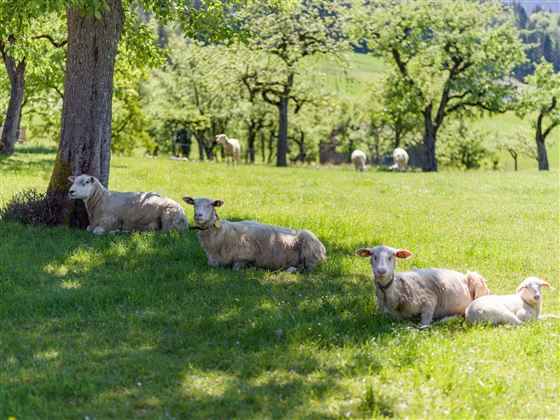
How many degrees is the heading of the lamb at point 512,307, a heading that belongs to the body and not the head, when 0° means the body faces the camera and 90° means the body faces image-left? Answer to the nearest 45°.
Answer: approximately 270°

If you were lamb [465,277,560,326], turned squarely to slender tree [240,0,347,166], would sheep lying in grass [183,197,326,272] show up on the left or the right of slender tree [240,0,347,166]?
left

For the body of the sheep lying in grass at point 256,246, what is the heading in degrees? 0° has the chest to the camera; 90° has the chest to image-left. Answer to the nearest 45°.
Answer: approximately 90°

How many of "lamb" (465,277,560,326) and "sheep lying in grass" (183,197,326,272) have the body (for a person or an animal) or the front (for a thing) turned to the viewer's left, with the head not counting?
1

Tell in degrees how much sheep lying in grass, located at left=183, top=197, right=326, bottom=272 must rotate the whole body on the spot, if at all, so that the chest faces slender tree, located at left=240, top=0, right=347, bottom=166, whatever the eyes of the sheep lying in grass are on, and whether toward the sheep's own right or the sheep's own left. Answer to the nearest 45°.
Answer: approximately 90° to the sheep's own right

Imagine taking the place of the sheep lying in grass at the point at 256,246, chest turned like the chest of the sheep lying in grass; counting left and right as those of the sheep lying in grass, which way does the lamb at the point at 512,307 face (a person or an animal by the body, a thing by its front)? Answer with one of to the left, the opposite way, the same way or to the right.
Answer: the opposite way

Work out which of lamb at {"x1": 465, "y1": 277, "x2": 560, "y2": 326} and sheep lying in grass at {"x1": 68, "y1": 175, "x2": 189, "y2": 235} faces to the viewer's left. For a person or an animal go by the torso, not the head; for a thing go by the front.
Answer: the sheep lying in grass

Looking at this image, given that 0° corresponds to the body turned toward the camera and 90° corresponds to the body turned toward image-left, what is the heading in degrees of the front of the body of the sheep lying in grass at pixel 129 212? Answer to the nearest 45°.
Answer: approximately 90°

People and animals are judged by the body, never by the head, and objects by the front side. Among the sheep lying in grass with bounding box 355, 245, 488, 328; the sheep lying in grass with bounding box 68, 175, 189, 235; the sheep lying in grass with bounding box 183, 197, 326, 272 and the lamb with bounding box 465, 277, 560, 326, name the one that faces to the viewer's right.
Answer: the lamb

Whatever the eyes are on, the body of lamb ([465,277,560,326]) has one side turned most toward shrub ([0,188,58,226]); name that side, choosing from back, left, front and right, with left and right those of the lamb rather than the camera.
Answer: back

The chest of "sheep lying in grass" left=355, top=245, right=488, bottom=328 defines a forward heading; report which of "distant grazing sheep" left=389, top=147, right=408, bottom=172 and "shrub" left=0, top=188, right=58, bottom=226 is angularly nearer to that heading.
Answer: the shrub
